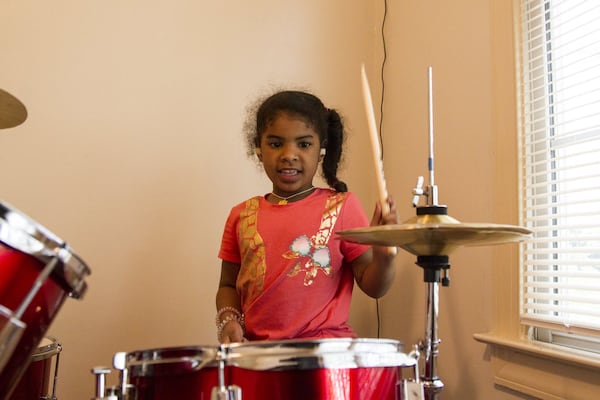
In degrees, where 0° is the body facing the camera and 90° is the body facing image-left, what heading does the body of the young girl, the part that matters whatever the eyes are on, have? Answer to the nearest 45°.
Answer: approximately 0°
